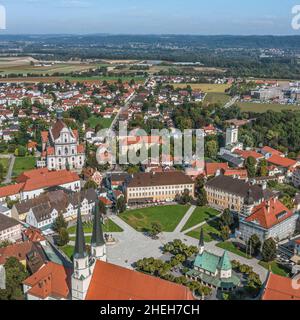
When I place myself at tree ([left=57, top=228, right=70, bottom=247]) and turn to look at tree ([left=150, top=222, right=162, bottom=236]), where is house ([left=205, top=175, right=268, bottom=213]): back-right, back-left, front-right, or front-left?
front-left

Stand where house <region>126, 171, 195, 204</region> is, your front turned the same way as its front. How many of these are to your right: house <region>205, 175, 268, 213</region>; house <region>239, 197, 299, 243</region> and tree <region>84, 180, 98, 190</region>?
1

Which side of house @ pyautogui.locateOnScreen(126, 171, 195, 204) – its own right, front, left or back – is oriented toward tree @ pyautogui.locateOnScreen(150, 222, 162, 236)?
front

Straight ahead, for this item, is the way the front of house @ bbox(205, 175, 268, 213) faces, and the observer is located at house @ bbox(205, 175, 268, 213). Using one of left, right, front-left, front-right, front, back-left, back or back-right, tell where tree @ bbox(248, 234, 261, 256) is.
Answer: front-left

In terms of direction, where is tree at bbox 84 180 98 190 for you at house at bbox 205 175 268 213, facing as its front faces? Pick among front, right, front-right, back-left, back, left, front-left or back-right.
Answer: front-right

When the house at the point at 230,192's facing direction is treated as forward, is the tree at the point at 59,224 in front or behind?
in front

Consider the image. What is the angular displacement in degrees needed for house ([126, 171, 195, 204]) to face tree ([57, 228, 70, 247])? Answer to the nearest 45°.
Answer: approximately 45° to its right

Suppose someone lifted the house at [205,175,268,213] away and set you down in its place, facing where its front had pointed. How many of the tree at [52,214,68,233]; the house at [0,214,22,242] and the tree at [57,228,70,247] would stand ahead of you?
3

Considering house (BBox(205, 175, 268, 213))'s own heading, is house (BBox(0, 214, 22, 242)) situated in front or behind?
in front

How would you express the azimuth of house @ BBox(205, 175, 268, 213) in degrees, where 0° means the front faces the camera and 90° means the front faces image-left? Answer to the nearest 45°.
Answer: approximately 45°

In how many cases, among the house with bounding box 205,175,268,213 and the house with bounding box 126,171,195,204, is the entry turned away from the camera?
0

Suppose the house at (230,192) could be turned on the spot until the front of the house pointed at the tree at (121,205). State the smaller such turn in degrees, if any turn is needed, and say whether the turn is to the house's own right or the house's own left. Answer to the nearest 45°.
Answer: approximately 45° to the house's own right

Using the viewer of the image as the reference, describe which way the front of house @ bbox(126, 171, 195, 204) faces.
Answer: facing the viewer

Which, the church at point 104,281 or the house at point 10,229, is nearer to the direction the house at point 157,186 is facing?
the church

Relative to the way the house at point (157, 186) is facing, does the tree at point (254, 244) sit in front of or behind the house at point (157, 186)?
in front
